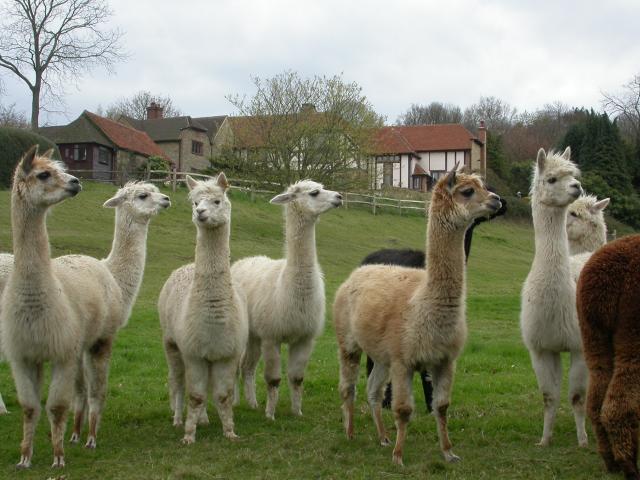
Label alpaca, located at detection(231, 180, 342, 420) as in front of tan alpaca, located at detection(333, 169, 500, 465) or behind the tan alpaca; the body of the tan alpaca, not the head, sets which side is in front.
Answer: behind

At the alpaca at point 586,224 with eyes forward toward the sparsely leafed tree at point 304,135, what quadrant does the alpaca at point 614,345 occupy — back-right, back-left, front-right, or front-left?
back-left

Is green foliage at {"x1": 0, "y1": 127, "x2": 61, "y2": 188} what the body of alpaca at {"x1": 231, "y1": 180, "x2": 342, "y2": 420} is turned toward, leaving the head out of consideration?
no

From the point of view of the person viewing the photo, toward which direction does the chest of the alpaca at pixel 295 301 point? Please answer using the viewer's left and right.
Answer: facing the viewer and to the right of the viewer

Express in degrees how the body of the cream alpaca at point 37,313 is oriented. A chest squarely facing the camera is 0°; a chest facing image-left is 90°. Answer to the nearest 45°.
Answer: approximately 45°

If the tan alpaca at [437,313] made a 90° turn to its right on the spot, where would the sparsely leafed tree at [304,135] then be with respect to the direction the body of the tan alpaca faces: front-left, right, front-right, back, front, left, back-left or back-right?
back-right

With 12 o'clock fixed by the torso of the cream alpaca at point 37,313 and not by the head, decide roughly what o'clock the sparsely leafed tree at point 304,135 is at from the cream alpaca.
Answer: The sparsely leafed tree is roughly at 5 o'clock from the cream alpaca.
